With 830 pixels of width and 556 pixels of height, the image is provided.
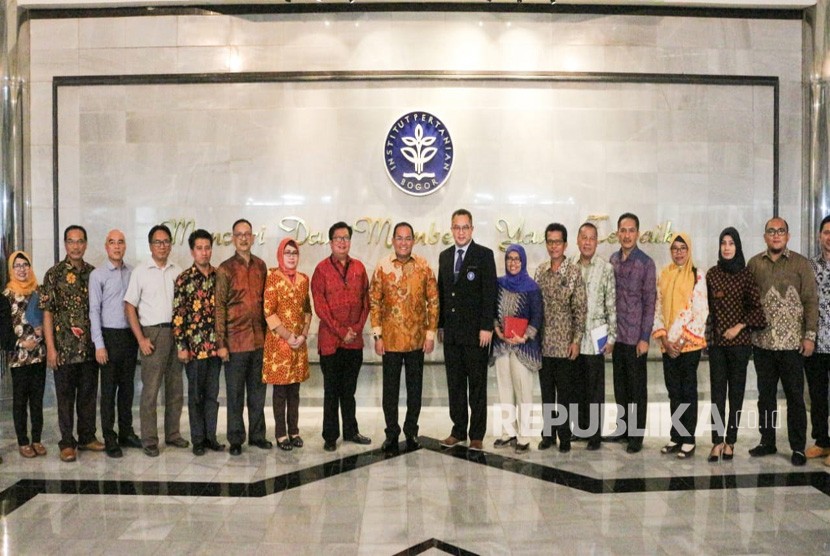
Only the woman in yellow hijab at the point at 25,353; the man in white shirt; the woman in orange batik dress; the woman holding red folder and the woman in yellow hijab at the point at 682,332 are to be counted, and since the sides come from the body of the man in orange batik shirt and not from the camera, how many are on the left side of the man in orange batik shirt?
2

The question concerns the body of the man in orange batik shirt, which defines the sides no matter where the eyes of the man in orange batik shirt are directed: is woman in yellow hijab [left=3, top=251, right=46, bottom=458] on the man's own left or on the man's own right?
on the man's own right

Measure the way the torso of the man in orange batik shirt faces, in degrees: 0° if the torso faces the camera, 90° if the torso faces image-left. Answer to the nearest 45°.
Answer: approximately 0°

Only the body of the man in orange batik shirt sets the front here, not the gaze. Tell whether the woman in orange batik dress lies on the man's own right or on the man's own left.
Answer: on the man's own right

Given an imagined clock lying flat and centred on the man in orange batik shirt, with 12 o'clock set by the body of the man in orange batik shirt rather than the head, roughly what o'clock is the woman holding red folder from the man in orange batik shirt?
The woman holding red folder is roughly at 9 o'clock from the man in orange batik shirt.

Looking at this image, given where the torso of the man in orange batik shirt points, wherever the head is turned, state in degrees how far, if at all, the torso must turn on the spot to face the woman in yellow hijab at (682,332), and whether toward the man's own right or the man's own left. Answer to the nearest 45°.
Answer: approximately 90° to the man's own left

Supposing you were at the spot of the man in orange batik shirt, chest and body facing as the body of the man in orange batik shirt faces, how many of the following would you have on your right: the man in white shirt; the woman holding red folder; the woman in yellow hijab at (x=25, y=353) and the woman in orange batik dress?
3
